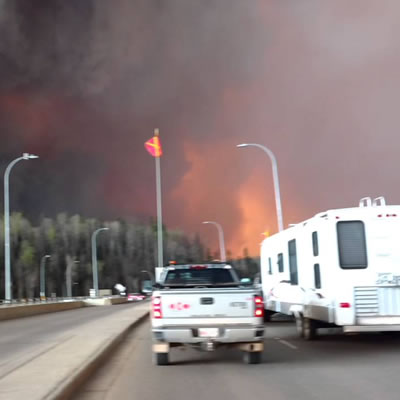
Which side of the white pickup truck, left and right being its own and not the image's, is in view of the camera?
back

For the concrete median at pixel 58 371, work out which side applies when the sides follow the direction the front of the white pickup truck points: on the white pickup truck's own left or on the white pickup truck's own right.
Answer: on the white pickup truck's own left

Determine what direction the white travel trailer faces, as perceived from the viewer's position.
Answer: facing away from the viewer and to the left of the viewer

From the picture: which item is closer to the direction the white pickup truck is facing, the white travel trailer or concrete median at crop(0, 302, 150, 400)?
the white travel trailer

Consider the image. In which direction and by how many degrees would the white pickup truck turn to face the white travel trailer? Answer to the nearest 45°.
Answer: approximately 45° to its right

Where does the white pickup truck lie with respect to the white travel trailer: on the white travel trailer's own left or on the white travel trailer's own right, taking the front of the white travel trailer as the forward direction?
on the white travel trailer's own left

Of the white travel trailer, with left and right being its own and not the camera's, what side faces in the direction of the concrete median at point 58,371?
left
